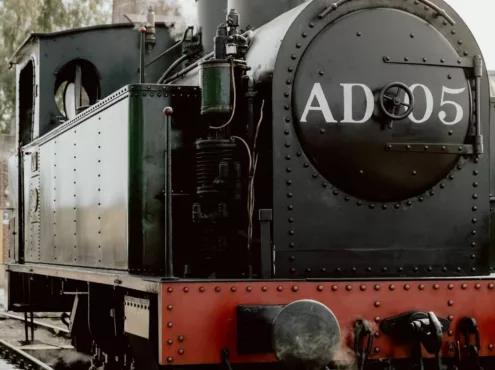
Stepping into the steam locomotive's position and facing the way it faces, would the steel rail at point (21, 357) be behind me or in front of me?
behind

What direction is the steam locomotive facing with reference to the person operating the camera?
facing the viewer and to the right of the viewer

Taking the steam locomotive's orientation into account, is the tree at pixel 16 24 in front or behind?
behind
